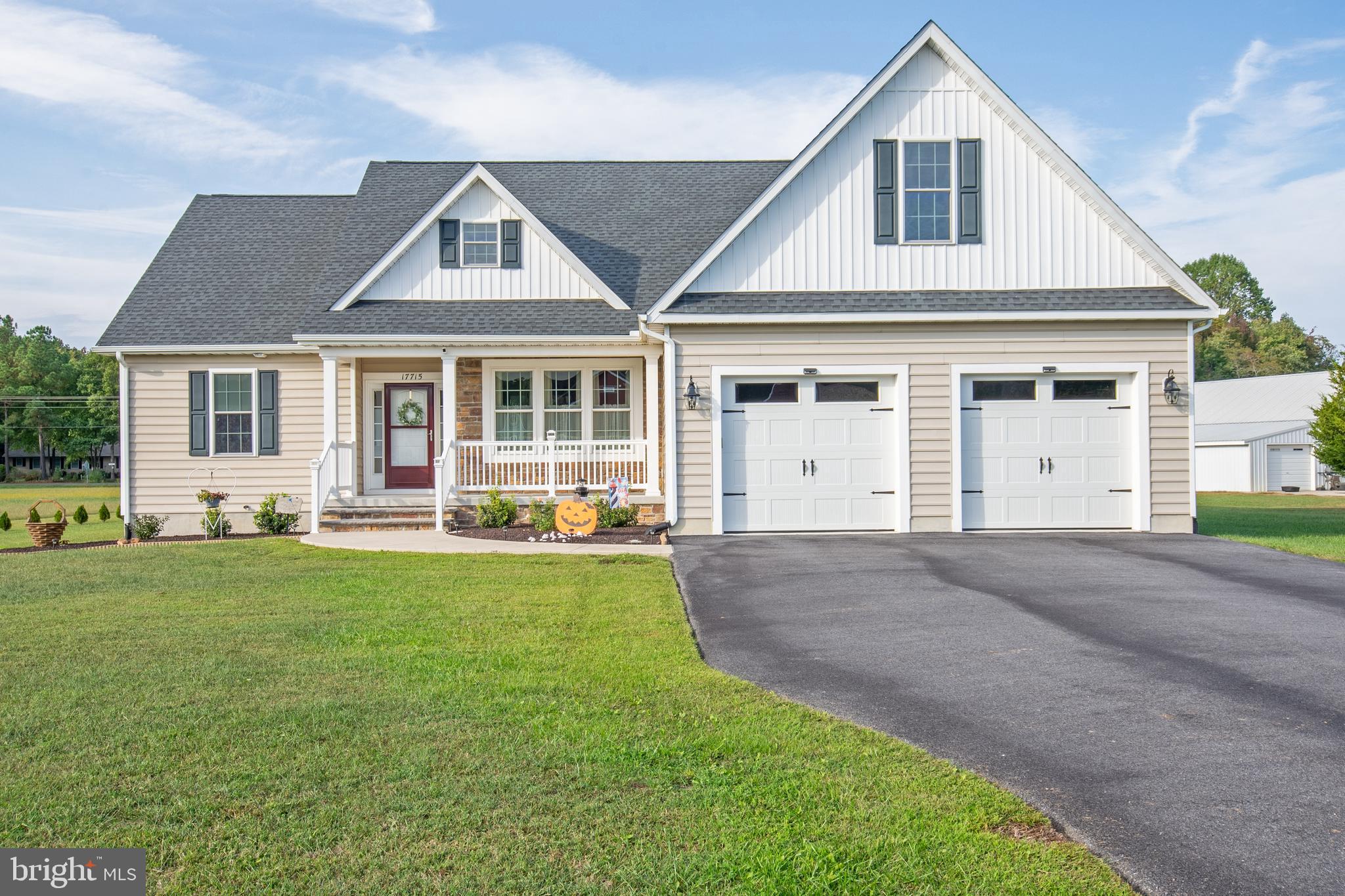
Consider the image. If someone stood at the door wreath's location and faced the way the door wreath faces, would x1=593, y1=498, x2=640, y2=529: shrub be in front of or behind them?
in front

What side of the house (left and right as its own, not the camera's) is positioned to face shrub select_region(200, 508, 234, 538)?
right

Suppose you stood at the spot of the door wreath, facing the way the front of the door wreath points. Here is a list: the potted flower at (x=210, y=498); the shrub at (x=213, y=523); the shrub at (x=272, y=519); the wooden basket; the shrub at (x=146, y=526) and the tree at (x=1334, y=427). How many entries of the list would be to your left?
1

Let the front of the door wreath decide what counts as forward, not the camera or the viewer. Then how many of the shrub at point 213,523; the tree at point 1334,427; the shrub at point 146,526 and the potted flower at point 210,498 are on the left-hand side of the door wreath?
1

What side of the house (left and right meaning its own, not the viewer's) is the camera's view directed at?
front

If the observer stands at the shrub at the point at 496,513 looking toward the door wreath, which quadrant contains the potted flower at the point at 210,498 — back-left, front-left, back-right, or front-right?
front-left

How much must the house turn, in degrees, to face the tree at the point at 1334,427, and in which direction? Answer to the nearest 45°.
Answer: approximately 135° to its left

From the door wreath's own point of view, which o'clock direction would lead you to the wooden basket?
The wooden basket is roughly at 3 o'clock from the door wreath.

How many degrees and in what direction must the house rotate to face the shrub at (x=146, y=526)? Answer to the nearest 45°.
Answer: approximately 90° to its right

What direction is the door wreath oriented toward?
toward the camera

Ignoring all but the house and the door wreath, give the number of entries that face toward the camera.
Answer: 2

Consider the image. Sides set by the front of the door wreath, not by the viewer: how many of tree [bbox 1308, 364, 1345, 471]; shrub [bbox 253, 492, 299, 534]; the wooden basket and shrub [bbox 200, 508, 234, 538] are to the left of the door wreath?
1

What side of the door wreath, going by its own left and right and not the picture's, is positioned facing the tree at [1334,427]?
left

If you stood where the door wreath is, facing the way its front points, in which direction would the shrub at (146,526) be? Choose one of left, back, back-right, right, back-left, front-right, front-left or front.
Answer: right
